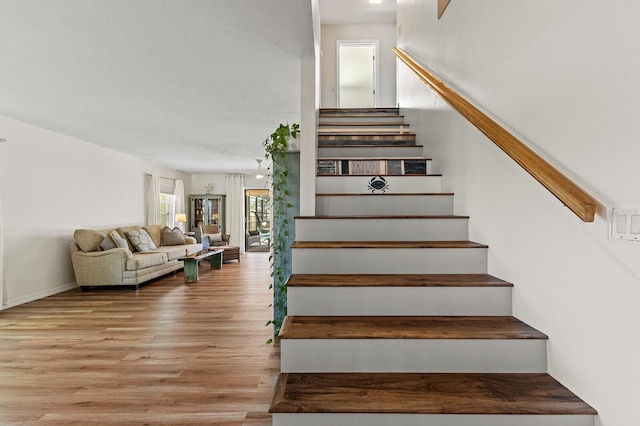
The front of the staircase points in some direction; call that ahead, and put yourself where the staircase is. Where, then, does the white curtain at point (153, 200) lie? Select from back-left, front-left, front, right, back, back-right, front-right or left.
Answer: back-right

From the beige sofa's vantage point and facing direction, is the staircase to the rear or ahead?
ahead

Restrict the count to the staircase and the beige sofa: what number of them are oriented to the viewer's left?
0

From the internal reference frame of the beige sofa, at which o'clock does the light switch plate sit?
The light switch plate is roughly at 1 o'clock from the beige sofa.

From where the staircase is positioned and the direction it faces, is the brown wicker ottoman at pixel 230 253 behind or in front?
behind

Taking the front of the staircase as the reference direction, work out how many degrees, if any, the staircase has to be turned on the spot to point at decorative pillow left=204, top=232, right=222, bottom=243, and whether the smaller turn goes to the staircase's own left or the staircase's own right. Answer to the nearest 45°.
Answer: approximately 135° to the staircase's own right

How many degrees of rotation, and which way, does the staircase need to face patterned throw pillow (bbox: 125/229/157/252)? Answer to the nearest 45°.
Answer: approximately 135° to its right

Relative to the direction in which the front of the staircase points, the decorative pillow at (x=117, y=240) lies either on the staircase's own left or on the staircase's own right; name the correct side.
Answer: on the staircase's own right

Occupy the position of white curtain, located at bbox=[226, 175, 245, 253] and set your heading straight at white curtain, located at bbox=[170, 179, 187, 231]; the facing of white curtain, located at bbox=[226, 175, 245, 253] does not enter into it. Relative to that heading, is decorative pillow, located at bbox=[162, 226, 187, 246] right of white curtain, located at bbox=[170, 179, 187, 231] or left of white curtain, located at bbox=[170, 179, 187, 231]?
left

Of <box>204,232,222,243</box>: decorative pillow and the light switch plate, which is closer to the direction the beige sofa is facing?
the light switch plate

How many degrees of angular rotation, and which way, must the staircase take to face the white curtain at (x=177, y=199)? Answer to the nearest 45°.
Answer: approximately 135° to its right

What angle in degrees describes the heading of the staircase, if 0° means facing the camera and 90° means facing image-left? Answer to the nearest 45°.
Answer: approximately 0°

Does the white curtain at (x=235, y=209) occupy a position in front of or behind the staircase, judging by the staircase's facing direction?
behind

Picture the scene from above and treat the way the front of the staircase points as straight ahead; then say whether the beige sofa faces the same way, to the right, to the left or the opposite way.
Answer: to the left

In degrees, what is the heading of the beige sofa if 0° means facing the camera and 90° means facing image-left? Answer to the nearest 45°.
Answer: approximately 315°
